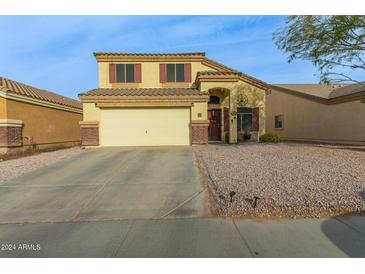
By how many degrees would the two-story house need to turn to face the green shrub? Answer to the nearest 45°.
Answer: approximately 90° to its left

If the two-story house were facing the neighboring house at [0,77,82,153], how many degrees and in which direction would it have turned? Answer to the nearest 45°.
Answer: approximately 90° to its right

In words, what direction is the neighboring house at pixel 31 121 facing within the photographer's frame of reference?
facing the viewer and to the left of the viewer

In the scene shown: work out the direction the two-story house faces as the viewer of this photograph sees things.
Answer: facing the viewer

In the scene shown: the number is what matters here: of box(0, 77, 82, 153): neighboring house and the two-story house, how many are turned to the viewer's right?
0

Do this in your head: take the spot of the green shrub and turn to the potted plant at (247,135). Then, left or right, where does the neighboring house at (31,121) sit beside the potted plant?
left

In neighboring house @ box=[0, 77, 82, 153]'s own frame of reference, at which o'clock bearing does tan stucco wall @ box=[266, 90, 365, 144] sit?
The tan stucco wall is roughly at 8 o'clock from the neighboring house.

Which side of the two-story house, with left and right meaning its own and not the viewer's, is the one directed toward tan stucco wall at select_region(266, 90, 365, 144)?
left

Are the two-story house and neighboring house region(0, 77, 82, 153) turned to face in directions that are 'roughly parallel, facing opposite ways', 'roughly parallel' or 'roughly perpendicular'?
roughly parallel

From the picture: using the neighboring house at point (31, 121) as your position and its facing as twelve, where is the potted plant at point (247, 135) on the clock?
The potted plant is roughly at 8 o'clock from the neighboring house.
